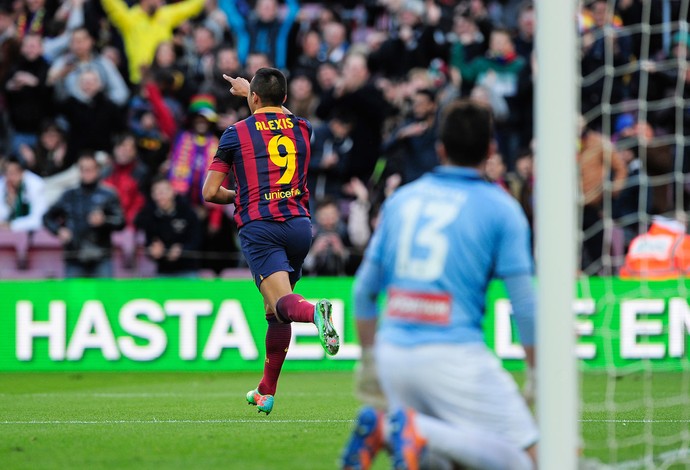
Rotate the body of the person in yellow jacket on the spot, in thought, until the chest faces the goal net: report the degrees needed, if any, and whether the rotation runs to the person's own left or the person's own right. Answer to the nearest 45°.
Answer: approximately 45° to the person's own left

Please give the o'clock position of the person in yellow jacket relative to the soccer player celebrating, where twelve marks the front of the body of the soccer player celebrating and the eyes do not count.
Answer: The person in yellow jacket is roughly at 1 o'clock from the soccer player celebrating.

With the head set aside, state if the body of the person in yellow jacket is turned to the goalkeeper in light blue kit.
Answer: yes

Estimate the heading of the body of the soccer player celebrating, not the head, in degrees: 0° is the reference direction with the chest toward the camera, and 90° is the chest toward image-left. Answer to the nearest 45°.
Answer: approximately 135°

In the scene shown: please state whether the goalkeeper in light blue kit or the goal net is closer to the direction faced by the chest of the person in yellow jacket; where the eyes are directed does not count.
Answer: the goalkeeper in light blue kit

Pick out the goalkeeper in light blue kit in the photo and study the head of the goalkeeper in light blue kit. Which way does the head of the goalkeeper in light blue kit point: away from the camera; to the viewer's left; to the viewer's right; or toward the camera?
away from the camera

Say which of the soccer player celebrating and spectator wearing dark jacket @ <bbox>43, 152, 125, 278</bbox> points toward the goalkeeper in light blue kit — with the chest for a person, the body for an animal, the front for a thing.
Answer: the spectator wearing dark jacket

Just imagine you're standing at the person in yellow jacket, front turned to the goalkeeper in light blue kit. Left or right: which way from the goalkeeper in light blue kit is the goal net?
left

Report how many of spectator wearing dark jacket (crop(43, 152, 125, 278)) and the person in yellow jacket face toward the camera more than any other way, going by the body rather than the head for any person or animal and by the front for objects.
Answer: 2

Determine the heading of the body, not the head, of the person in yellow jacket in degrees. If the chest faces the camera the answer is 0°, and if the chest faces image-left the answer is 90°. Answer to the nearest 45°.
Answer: approximately 0°

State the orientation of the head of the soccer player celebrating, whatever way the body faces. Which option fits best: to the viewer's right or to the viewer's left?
to the viewer's left
